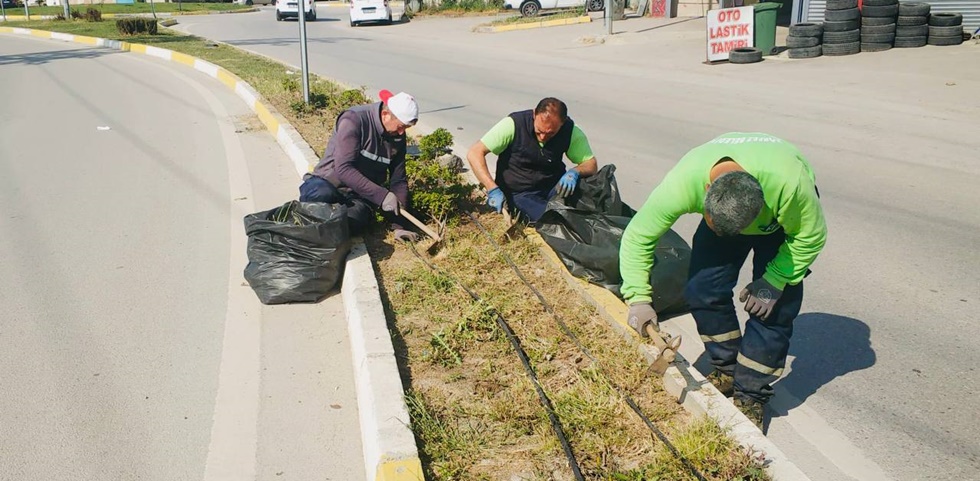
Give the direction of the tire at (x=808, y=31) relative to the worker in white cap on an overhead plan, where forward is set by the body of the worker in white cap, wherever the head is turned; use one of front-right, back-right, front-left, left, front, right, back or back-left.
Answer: left

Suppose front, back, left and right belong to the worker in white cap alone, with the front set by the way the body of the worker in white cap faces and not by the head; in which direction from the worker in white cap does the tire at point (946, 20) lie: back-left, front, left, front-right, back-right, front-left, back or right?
left

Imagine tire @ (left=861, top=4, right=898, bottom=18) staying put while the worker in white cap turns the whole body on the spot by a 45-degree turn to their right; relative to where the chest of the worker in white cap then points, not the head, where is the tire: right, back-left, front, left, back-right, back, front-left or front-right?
back-left

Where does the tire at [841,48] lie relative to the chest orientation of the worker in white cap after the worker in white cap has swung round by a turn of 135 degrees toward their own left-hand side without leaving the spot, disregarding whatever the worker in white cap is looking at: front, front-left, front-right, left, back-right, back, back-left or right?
front-right

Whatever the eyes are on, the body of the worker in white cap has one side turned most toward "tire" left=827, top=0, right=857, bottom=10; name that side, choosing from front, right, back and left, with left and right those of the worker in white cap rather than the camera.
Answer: left

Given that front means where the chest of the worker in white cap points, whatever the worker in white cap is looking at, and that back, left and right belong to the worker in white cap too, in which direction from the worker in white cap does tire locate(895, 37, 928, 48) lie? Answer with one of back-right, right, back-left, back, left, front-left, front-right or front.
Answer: left

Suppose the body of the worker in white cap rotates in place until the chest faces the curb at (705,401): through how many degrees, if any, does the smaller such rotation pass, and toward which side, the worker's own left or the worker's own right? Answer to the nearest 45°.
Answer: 0° — they already face it

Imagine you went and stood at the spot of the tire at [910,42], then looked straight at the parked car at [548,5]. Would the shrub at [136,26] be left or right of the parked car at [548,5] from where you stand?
left

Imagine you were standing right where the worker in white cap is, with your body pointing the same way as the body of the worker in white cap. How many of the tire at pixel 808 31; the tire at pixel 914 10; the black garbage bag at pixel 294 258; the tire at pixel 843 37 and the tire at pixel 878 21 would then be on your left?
4

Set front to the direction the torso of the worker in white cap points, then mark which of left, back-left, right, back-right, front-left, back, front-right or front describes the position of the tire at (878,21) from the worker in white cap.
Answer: left

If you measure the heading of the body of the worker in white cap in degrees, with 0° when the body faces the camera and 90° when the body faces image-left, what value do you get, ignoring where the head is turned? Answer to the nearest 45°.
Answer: approximately 315°

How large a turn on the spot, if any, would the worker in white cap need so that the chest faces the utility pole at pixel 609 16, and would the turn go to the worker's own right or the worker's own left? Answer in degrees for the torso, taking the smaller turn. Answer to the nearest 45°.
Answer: approximately 135° to the worker's own left

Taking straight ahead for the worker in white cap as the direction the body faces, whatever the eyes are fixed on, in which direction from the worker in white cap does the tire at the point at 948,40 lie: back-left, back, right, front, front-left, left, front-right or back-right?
left

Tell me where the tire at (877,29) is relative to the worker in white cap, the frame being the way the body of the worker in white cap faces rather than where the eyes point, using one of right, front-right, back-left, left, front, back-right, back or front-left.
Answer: left

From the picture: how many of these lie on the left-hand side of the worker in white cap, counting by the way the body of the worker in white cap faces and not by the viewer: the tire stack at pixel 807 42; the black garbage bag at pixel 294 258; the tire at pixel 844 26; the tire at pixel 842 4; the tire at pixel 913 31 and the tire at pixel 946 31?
5

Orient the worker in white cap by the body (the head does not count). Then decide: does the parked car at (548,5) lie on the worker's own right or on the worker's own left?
on the worker's own left
